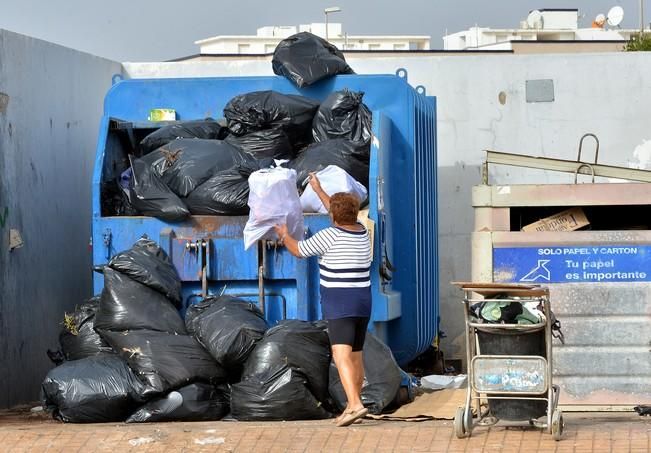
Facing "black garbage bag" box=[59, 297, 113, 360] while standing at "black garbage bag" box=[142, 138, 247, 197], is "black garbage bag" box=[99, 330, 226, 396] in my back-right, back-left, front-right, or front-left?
front-left

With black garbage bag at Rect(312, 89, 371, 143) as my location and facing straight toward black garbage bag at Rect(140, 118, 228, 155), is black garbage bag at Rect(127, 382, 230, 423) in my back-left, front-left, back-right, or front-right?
front-left

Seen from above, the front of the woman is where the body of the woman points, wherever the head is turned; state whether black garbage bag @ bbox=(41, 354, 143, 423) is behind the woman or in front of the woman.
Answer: in front

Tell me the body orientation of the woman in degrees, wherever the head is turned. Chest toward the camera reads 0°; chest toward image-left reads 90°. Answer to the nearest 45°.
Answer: approximately 135°

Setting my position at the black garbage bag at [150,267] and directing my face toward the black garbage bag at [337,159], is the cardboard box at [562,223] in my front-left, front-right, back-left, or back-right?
front-right

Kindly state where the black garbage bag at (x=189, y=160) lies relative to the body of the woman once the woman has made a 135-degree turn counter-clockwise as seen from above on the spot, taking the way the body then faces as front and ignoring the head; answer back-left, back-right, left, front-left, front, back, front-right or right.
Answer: back-right

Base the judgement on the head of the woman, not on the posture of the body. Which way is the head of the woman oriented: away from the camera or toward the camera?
away from the camera

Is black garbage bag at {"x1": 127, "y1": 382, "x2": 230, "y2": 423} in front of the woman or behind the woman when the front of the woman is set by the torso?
in front
